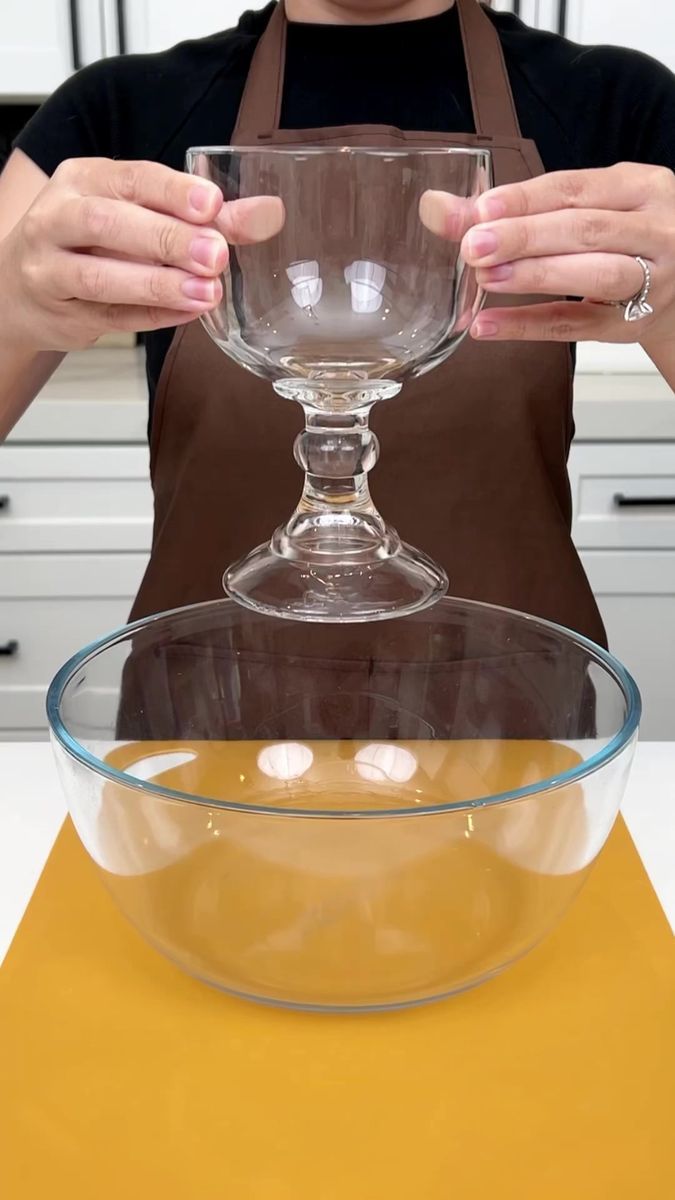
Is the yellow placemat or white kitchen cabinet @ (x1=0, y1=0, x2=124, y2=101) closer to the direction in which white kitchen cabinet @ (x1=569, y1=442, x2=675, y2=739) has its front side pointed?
the yellow placemat

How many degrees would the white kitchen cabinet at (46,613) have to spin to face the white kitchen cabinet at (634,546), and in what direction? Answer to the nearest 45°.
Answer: approximately 90° to its left

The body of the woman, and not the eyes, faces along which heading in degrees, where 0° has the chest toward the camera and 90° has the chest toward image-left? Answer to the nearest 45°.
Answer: approximately 0°

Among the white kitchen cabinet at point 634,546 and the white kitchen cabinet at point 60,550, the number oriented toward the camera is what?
2

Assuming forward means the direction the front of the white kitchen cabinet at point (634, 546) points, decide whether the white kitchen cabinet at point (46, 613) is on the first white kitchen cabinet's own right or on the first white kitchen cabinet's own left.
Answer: on the first white kitchen cabinet's own right

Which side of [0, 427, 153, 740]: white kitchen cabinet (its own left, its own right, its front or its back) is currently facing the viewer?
front

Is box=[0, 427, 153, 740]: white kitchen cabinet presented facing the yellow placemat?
yes

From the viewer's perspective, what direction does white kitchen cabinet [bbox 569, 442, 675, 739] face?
toward the camera

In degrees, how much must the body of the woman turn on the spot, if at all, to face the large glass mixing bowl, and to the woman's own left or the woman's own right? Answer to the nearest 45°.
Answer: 0° — they already face it

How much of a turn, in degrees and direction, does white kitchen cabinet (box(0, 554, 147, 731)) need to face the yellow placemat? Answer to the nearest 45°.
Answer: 0° — it already faces it

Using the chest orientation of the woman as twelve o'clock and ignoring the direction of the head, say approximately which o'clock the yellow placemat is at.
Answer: The yellow placemat is roughly at 12 o'clock from the woman.
